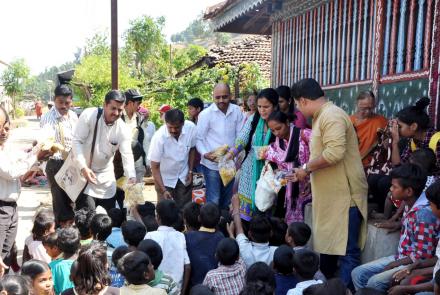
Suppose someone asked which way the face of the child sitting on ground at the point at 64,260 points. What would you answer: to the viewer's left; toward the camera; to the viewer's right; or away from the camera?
away from the camera

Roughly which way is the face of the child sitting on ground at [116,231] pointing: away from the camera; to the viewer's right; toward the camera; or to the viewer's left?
away from the camera

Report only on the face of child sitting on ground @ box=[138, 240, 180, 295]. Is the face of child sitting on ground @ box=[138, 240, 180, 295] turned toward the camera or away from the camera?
away from the camera

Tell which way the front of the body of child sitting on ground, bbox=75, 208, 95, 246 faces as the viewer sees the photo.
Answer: away from the camera

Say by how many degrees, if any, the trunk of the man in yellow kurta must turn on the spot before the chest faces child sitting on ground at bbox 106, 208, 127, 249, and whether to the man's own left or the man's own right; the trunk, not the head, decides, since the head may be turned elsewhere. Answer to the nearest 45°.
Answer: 0° — they already face them

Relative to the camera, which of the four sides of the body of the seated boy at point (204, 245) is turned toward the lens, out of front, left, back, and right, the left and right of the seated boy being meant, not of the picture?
back

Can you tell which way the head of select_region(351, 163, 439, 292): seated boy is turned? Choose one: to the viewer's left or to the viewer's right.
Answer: to the viewer's left

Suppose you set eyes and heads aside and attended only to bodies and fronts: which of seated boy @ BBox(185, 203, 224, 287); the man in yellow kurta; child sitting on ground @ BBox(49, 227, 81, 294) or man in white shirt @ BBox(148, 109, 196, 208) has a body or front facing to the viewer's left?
the man in yellow kurta

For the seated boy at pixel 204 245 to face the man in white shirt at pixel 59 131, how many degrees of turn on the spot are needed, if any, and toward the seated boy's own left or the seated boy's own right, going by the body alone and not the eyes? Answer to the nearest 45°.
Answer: approximately 45° to the seated boy's own left

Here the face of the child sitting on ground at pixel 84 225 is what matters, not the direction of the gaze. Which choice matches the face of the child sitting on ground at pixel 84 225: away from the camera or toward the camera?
away from the camera

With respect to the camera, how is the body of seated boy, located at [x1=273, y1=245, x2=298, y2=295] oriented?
away from the camera

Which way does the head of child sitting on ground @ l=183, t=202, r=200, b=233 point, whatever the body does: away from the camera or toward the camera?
away from the camera

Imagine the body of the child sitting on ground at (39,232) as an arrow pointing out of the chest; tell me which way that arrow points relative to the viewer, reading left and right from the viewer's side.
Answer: facing away from the viewer and to the right of the viewer

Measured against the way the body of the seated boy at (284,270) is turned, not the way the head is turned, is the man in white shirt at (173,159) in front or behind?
in front

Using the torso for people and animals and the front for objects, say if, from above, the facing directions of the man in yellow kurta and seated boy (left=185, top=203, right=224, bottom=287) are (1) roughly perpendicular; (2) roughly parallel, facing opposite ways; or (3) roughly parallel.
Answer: roughly perpendicular
